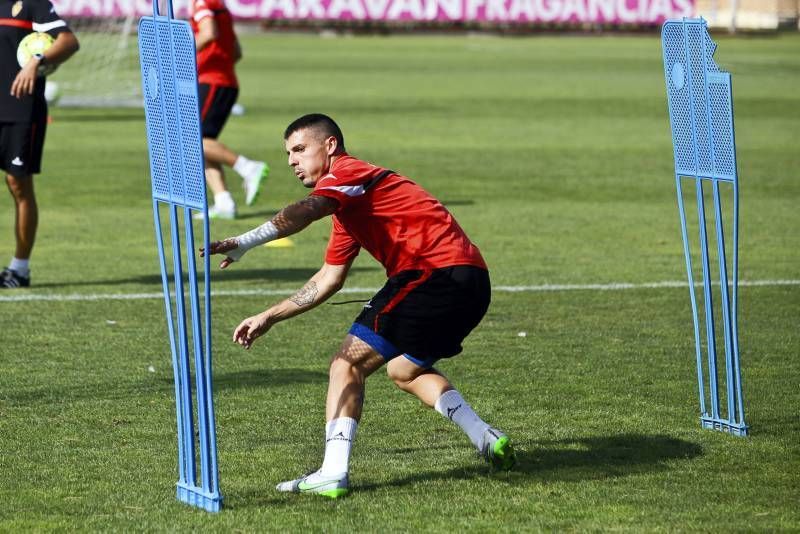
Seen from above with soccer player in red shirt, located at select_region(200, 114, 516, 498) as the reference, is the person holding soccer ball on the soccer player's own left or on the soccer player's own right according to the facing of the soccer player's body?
on the soccer player's own right

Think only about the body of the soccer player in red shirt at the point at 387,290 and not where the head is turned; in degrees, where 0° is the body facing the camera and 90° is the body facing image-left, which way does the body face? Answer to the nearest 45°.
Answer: approximately 90°

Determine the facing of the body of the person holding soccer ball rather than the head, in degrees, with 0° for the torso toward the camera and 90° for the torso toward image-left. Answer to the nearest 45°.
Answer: approximately 45°

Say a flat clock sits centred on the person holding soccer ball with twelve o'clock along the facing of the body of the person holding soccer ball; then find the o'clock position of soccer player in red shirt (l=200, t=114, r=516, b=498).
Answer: The soccer player in red shirt is roughly at 10 o'clock from the person holding soccer ball.

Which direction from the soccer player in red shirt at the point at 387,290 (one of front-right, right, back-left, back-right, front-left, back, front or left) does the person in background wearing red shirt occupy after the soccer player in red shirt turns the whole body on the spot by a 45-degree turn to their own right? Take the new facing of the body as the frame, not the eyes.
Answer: front-right

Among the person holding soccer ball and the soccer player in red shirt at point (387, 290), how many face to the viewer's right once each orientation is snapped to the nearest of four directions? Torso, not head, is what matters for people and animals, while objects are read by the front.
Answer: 0
